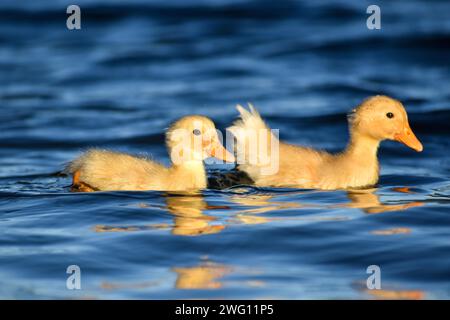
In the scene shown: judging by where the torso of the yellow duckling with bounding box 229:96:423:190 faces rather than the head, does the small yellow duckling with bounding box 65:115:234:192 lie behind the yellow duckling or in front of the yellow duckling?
behind

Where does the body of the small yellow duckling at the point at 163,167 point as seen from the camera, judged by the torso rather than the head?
to the viewer's right

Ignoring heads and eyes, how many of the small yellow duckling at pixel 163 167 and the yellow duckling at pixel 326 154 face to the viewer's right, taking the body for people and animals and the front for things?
2

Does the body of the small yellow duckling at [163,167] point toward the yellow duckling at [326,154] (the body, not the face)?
yes

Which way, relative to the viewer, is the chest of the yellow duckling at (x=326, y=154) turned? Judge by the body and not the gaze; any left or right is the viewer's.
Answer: facing to the right of the viewer
